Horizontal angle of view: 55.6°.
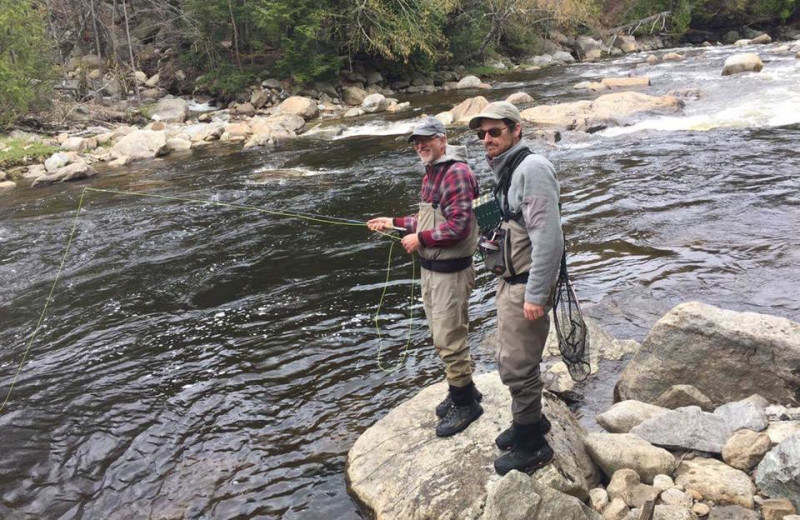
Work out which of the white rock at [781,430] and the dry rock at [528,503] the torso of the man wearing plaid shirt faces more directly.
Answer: the dry rock

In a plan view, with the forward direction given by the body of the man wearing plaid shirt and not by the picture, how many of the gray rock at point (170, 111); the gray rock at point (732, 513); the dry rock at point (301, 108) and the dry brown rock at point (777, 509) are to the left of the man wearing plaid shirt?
2

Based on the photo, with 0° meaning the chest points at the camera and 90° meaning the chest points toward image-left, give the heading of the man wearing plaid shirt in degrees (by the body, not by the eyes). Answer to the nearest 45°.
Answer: approximately 45°

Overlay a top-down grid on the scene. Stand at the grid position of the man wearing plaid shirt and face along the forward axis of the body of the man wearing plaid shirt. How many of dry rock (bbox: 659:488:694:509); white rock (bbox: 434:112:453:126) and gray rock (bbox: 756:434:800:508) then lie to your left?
2

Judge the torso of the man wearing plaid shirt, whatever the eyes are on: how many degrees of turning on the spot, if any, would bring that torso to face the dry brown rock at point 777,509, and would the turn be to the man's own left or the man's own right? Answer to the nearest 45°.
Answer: approximately 90° to the man's own left

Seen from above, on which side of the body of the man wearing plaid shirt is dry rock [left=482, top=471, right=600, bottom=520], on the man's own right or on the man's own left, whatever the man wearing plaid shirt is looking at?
on the man's own left

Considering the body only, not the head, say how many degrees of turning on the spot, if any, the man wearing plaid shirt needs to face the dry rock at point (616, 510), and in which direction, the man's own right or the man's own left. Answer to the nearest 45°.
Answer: approximately 90° to the man's own left

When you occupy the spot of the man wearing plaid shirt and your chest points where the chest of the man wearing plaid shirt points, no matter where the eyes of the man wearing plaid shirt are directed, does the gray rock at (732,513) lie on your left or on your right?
on your left

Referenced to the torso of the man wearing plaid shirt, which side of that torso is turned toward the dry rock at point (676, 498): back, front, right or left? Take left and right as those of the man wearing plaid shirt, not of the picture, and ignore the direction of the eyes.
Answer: left

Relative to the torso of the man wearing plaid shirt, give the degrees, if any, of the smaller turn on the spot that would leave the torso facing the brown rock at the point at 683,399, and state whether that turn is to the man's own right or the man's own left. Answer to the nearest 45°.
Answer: approximately 135° to the man's own left

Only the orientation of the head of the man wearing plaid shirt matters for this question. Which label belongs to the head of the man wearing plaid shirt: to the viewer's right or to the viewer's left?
to the viewer's left

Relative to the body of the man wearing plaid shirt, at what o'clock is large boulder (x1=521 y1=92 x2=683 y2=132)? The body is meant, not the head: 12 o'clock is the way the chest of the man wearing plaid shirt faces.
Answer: The large boulder is roughly at 5 o'clock from the man wearing plaid shirt.

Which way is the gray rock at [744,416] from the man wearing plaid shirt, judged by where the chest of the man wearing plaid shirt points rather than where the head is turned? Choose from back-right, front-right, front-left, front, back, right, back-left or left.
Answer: back-left

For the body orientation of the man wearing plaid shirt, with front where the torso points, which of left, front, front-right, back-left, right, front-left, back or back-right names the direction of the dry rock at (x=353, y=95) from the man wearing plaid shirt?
back-right
